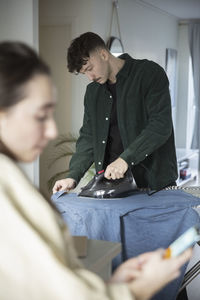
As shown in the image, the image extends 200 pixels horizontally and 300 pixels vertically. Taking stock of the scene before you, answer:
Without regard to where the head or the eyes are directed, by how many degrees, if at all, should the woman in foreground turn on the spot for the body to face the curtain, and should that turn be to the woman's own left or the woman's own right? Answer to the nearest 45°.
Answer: approximately 90° to the woman's own left

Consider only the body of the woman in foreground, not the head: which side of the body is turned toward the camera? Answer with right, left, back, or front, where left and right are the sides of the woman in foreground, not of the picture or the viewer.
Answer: right

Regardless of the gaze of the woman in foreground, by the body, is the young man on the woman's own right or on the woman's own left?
on the woman's own left

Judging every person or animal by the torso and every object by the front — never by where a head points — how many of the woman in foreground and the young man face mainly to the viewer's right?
1

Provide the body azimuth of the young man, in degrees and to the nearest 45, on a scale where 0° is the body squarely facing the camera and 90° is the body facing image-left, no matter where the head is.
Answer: approximately 45°

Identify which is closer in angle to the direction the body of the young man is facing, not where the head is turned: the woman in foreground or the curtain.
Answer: the woman in foreground
